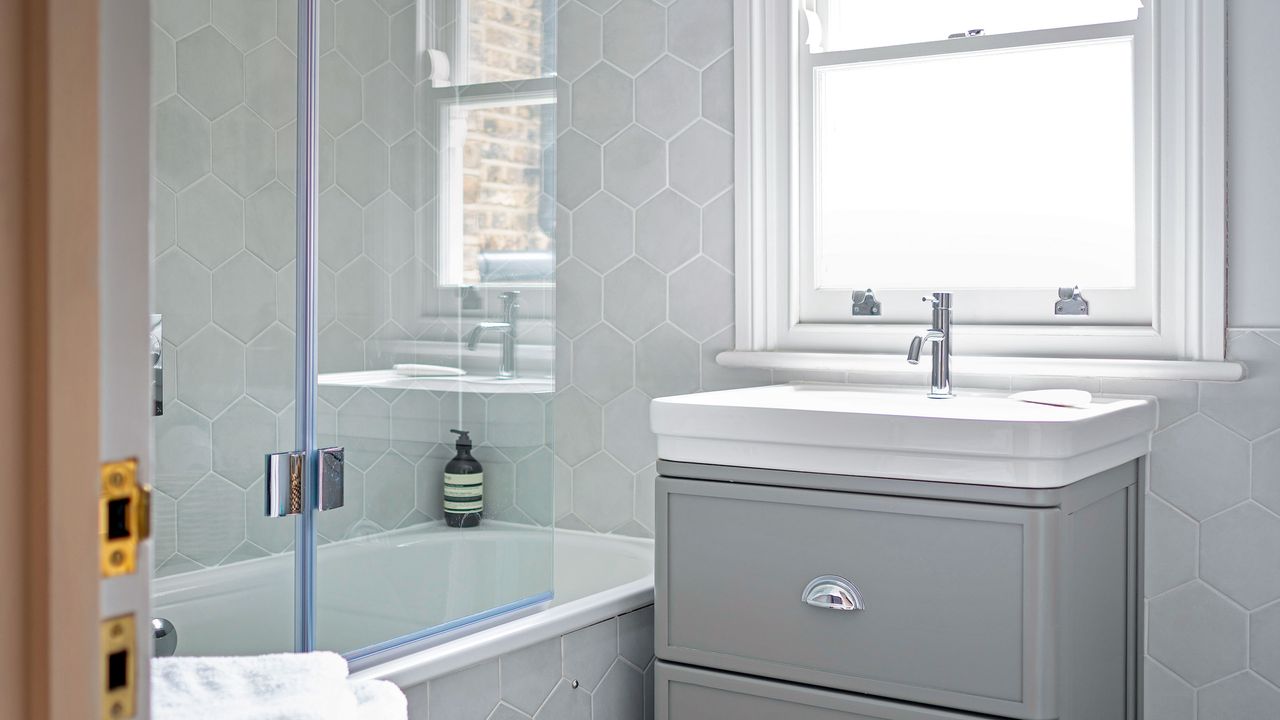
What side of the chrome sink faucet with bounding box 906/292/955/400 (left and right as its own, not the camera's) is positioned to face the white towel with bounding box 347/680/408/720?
front

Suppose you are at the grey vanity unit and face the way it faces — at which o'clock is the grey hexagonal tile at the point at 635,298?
The grey hexagonal tile is roughly at 3 o'clock from the grey vanity unit.

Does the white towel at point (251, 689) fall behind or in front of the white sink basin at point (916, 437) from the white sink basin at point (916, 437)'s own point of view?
in front

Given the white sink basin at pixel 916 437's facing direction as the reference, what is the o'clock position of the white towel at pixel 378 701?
The white towel is roughly at 12 o'clock from the white sink basin.

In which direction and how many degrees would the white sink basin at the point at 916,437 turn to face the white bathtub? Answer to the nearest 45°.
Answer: approximately 45° to its right

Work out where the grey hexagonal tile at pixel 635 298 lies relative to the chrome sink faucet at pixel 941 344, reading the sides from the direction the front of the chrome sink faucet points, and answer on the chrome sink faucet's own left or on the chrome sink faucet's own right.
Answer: on the chrome sink faucet's own right

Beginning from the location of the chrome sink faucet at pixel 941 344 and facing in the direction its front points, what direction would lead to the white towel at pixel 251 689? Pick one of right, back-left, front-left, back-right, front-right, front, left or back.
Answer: front

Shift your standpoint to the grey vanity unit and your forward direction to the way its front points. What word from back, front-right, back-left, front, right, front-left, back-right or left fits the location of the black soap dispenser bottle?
front-right

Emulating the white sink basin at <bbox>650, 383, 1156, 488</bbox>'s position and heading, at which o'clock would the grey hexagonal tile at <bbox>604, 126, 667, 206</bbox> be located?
The grey hexagonal tile is roughly at 3 o'clock from the white sink basin.

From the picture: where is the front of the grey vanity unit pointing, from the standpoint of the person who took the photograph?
facing the viewer and to the left of the viewer

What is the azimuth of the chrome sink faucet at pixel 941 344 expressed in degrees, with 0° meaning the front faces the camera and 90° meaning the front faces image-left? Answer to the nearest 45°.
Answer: approximately 45°
